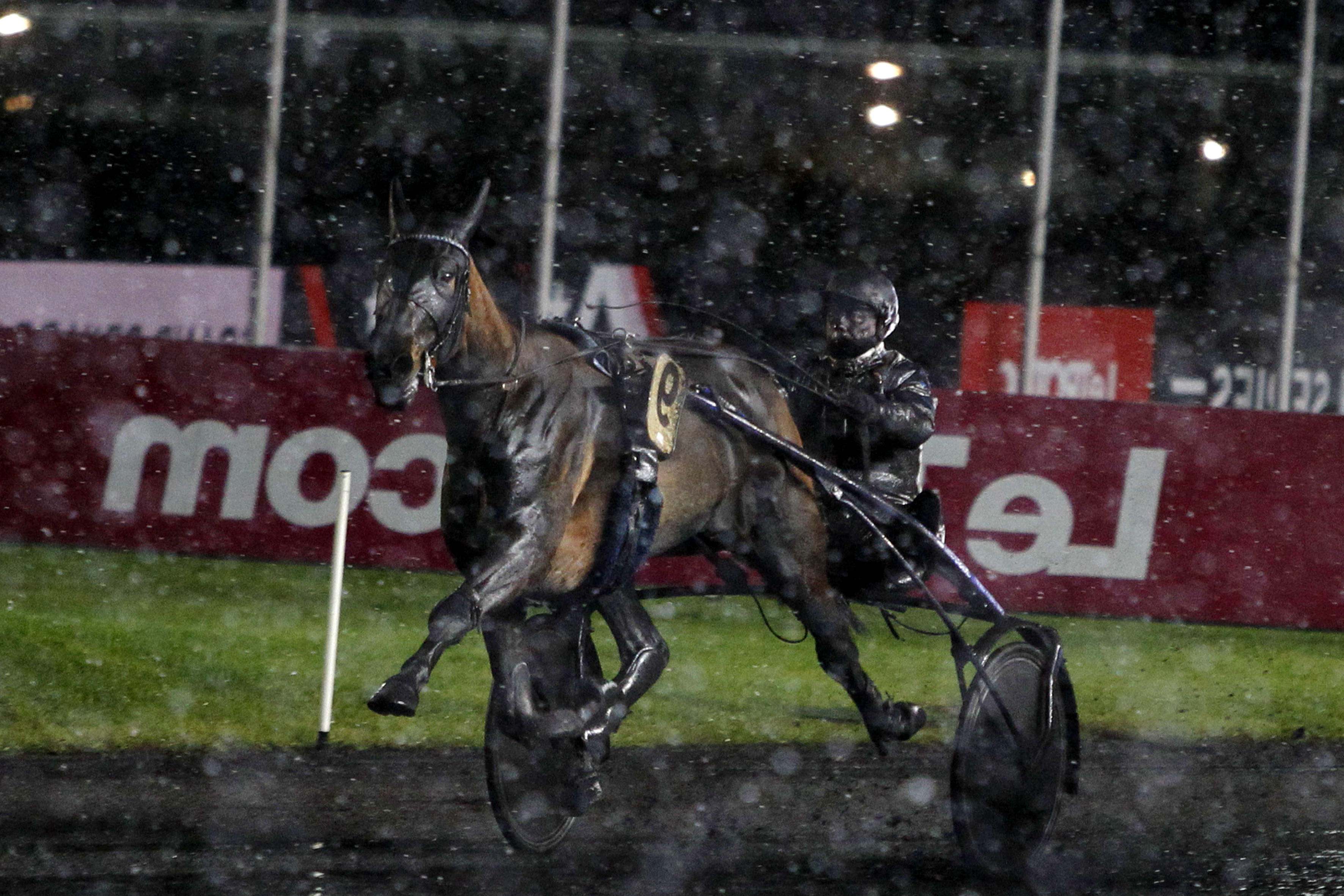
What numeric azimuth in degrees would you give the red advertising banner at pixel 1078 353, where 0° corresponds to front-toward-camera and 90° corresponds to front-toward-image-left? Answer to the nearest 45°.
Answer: approximately 0°

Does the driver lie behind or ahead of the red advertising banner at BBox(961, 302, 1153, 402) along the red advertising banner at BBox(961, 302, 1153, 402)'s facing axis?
ahead

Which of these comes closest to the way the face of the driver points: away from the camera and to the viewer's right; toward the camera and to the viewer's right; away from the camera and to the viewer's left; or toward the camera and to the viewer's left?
toward the camera and to the viewer's left

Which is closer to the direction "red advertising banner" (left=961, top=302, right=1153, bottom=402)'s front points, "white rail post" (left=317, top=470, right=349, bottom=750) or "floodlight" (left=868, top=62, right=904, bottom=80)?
the white rail post

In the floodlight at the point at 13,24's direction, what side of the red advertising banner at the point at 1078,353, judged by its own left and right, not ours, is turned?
back

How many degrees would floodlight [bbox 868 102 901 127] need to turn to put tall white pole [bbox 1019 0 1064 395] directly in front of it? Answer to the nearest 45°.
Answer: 0° — it already faces it

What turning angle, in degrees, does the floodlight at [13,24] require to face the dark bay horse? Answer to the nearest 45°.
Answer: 0° — it already faces it

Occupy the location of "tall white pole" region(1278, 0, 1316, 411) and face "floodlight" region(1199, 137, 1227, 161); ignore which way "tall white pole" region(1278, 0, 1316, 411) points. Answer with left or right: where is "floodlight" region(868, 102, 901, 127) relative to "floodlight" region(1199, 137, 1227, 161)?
left

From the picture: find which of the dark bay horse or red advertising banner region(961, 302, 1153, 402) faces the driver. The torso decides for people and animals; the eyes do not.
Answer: the red advertising banner

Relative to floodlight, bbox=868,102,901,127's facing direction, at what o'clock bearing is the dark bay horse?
The dark bay horse is roughly at 12 o'clock from the floodlight.

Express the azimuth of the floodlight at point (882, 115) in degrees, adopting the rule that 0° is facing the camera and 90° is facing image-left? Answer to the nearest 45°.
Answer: approximately 0°
